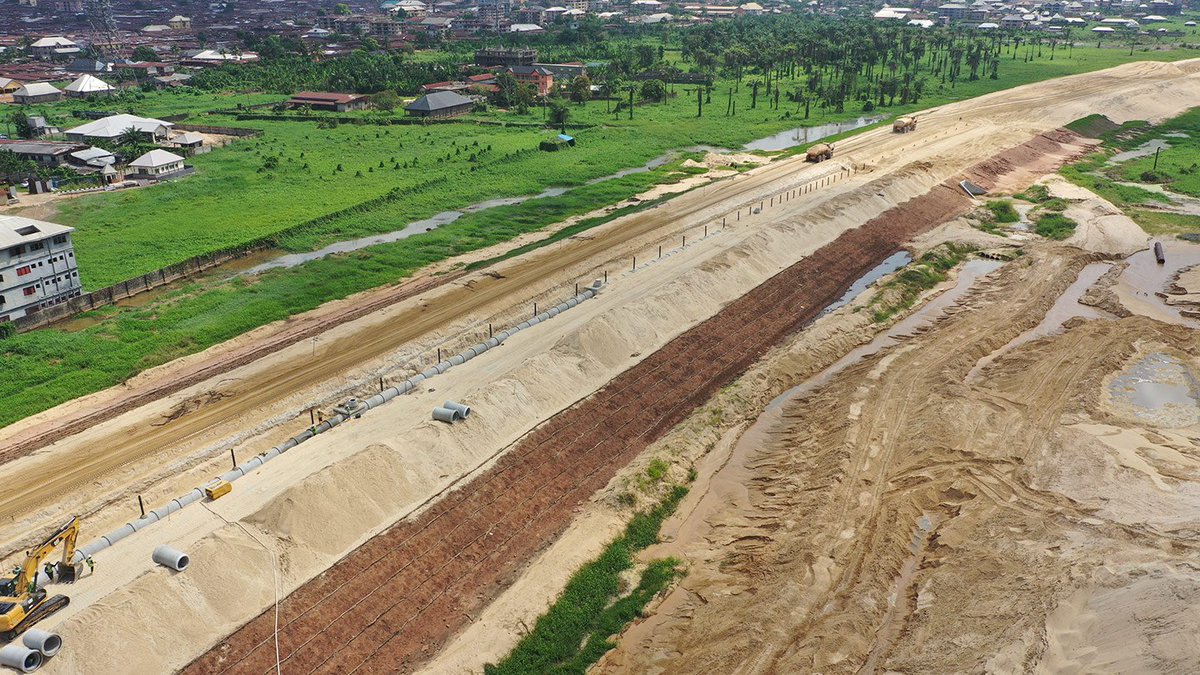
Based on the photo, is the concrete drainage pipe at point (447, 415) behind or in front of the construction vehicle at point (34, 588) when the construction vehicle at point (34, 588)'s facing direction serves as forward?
in front

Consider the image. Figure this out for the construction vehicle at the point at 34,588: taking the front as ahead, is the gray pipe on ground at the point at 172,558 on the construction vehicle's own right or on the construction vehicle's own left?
on the construction vehicle's own right

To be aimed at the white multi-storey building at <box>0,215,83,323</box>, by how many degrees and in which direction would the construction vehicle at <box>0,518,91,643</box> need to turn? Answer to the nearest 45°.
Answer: approximately 45° to its left

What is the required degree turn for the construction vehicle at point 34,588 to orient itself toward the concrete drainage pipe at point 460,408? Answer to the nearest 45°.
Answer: approximately 45° to its right

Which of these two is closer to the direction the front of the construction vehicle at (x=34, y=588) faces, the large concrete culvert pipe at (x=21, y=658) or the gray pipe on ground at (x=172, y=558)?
the gray pipe on ground

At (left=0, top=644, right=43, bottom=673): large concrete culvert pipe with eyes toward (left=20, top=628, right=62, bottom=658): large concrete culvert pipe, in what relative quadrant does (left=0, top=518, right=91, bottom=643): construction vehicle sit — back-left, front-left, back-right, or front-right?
front-left

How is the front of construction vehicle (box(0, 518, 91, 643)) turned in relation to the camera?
facing away from the viewer and to the right of the viewer

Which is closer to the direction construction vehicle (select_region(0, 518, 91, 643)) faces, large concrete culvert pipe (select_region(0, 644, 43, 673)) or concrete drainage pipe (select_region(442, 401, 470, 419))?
the concrete drainage pipe

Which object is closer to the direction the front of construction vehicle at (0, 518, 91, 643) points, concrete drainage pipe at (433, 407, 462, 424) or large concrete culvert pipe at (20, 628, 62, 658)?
the concrete drainage pipe

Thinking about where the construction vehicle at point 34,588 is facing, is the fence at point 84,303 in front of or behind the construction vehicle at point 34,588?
in front
